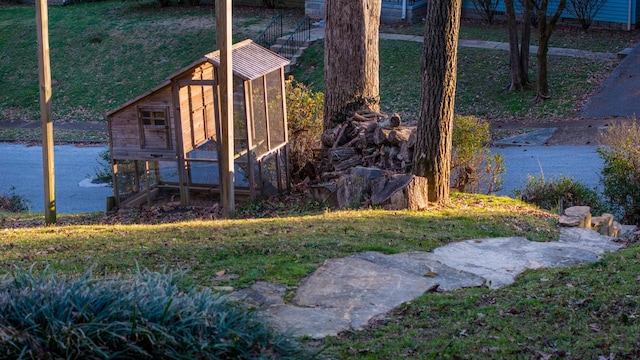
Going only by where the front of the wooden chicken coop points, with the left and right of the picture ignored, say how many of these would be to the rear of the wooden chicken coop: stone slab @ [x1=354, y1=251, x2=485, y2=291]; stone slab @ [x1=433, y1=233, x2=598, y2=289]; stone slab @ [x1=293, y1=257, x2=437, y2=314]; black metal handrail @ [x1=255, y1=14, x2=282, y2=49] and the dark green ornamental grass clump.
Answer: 1

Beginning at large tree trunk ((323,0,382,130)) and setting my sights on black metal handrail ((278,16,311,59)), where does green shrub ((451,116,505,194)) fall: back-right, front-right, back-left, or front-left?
back-right

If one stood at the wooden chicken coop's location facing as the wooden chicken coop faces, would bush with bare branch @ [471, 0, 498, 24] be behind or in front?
behind

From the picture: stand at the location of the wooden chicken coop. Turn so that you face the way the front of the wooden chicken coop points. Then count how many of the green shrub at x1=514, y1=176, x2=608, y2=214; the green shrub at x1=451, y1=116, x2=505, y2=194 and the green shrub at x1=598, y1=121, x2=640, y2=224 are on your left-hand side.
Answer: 3

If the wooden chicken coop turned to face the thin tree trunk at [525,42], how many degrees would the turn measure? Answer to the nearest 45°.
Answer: approximately 135° to its left

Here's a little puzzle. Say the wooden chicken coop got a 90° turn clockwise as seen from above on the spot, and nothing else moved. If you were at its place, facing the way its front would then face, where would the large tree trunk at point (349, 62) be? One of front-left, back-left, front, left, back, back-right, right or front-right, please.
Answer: back-right

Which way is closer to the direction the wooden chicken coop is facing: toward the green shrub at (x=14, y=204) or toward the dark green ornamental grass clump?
the dark green ornamental grass clump

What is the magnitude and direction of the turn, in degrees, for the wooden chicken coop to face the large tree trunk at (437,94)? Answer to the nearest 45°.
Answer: approximately 45° to its left

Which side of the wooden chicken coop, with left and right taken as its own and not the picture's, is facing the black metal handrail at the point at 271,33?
back

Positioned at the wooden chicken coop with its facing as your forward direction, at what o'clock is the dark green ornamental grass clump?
The dark green ornamental grass clump is roughly at 12 o'clock from the wooden chicken coop.

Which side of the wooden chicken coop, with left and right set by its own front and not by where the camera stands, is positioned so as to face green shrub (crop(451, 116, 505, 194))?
left

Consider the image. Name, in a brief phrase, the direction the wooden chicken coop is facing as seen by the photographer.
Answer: facing the viewer
